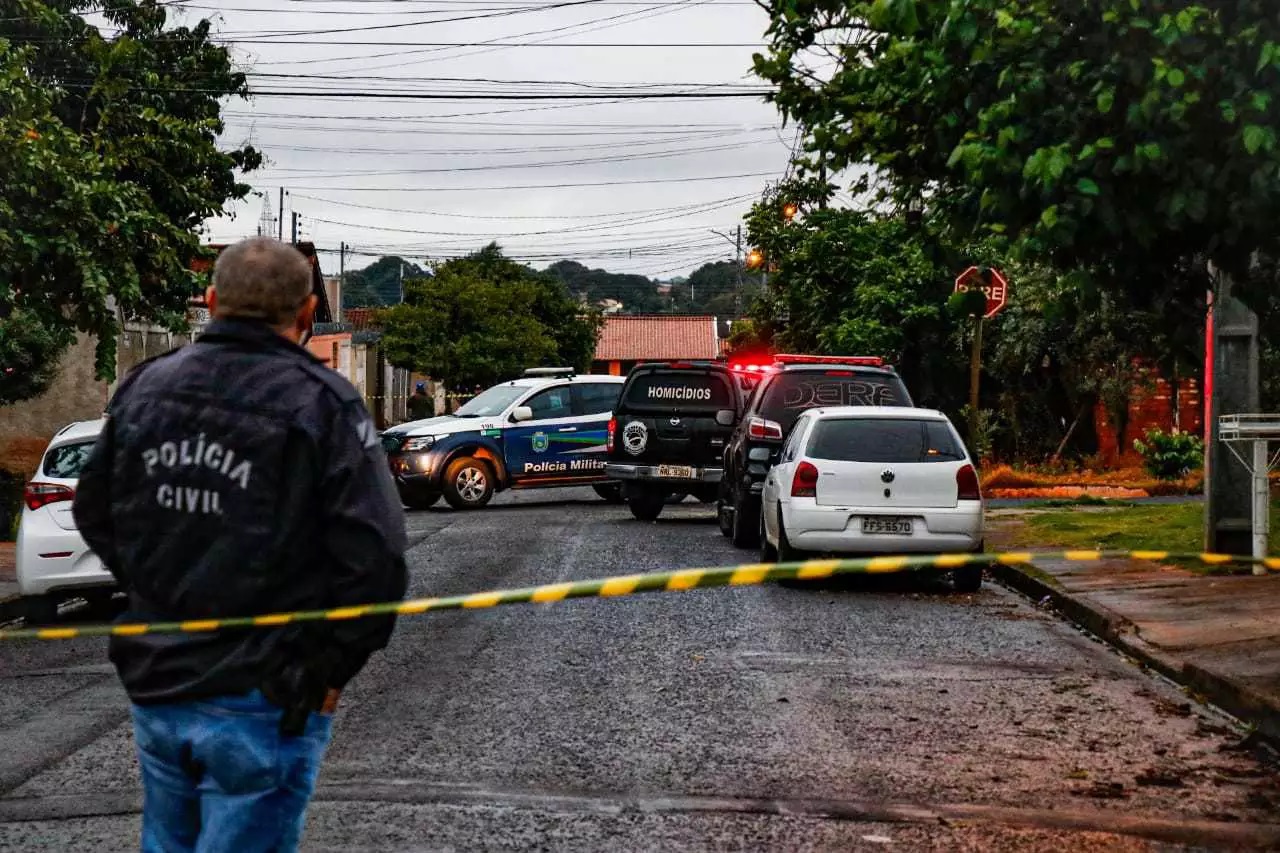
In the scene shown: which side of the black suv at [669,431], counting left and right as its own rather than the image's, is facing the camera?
back

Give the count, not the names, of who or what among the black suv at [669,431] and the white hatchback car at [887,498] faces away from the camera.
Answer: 2

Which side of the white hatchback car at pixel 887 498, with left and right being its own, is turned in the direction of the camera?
back

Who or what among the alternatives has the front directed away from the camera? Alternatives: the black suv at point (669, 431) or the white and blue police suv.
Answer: the black suv

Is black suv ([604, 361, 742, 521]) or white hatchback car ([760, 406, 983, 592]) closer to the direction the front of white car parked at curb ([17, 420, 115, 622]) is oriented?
the black suv

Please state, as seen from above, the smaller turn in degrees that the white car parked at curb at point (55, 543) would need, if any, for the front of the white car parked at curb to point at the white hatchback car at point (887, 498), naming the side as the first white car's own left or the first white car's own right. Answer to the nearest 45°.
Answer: approximately 90° to the first white car's own right

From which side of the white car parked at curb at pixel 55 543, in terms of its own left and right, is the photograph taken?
back

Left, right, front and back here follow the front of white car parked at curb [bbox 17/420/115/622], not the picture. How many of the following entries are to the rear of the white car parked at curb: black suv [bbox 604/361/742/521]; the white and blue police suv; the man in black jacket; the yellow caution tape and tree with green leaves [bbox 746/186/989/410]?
2

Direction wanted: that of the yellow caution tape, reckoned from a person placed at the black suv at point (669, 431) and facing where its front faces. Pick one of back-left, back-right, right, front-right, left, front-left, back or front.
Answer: back

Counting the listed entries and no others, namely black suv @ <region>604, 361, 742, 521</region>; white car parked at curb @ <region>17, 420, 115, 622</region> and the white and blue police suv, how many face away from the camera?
2

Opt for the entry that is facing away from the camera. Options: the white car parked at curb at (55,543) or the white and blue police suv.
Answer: the white car parked at curb
